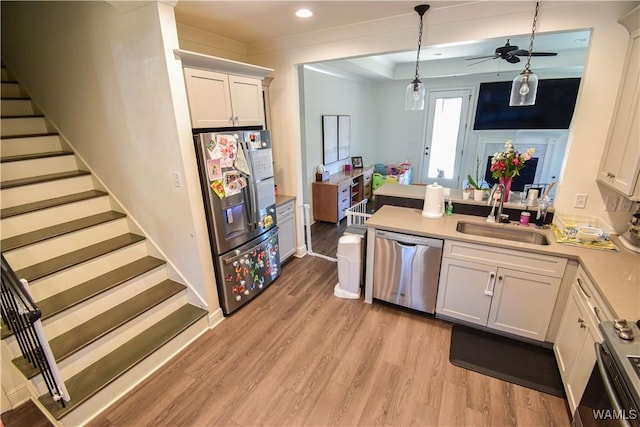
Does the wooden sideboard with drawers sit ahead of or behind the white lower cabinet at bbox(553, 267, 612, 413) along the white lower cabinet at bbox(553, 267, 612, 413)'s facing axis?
ahead

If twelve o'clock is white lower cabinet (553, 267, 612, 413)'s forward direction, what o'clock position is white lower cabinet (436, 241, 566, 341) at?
white lower cabinet (436, 241, 566, 341) is roughly at 1 o'clock from white lower cabinet (553, 267, 612, 413).

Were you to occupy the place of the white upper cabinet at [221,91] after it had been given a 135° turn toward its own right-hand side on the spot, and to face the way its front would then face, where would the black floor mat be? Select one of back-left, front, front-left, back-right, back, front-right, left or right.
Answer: back-left

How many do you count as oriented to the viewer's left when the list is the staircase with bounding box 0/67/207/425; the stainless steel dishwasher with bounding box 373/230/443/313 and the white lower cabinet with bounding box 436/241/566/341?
0

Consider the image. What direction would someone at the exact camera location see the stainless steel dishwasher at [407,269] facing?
facing the viewer

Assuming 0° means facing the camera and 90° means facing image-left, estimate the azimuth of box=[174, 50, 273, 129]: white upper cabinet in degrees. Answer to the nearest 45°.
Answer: approximately 315°

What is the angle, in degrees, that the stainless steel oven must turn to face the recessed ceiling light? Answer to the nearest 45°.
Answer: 0° — it already faces it

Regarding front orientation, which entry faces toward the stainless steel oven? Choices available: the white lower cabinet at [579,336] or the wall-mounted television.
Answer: the wall-mounted television

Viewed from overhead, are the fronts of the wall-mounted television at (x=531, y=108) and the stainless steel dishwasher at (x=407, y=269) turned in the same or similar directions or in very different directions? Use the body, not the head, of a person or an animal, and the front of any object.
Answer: same or similar directions

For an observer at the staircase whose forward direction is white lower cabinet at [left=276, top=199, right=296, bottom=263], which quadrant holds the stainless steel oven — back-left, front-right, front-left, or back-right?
front-right

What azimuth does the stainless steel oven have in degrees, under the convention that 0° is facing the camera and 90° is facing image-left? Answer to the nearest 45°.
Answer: approximately 90°

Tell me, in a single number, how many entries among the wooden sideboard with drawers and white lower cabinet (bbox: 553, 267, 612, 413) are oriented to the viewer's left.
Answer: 1

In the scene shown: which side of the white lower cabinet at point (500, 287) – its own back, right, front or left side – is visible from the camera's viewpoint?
front

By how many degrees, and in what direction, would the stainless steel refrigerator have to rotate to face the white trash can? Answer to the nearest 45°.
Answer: approximately 45° to its left

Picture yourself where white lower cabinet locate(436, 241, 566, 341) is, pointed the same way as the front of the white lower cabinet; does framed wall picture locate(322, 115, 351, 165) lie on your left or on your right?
on your right

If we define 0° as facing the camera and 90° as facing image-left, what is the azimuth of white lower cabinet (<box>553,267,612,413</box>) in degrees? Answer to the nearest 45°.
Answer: approximately 90°

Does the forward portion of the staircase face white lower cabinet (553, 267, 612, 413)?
yes

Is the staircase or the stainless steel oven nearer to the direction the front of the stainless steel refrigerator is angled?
the stainless steel oven

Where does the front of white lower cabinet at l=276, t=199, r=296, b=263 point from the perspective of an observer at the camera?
facing the viewer and to the right of the viewer

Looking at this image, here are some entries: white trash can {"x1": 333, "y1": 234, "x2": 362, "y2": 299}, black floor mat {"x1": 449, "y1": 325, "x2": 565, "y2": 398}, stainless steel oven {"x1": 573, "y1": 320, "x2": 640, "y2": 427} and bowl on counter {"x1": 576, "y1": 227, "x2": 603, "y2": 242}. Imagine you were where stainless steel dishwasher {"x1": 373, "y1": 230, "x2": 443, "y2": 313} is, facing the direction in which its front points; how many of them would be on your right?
1

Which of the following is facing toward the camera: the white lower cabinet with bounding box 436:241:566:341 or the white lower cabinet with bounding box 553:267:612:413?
the white lower cabinet with bounding box 436:241:566:341

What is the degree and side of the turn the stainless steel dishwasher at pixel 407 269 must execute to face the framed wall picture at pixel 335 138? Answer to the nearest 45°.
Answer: approximately 135° to its right
